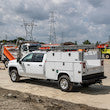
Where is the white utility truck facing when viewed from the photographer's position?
facing away from the viewer and to the left of the viewer
